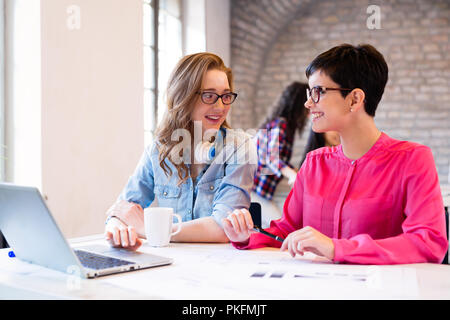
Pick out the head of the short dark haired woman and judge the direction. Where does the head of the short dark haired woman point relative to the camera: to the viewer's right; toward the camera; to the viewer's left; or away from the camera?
to the viewer's left

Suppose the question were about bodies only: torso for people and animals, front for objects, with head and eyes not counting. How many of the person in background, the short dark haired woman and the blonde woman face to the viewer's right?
1

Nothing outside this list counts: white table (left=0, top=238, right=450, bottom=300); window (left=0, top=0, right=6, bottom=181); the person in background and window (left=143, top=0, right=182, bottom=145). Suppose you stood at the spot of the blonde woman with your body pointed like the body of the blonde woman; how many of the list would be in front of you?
1

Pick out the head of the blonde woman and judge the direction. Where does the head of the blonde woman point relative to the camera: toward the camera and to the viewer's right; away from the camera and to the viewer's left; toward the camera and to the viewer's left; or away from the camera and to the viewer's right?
toward the camera and to the viewer's right

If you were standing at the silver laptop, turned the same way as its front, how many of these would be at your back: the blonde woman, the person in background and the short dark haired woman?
0

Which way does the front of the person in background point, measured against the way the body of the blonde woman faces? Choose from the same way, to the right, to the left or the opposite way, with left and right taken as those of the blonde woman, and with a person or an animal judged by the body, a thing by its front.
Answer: to the left

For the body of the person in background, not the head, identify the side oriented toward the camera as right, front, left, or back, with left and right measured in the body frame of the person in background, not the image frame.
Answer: right

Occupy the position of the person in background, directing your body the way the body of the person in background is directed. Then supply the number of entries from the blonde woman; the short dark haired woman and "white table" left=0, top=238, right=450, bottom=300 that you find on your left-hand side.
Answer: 0

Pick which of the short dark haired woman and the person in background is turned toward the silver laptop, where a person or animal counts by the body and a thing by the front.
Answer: the short dark haired woman

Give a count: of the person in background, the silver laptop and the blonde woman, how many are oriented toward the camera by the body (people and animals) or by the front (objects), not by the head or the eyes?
1

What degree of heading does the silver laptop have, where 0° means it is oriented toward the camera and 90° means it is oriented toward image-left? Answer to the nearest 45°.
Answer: approximately 225°

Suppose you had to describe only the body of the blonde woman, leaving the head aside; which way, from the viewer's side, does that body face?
toward the camera

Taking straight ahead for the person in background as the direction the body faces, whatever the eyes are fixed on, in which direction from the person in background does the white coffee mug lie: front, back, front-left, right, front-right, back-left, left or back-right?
right

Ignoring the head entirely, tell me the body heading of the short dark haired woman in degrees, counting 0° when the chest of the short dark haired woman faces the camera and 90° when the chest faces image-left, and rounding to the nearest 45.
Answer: approximately 45°

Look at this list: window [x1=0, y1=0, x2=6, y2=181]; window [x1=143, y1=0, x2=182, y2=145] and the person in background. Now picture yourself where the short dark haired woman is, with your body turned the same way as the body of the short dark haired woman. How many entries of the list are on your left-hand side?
0

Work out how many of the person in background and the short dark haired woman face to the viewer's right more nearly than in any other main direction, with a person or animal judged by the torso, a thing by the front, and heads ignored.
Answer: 1
